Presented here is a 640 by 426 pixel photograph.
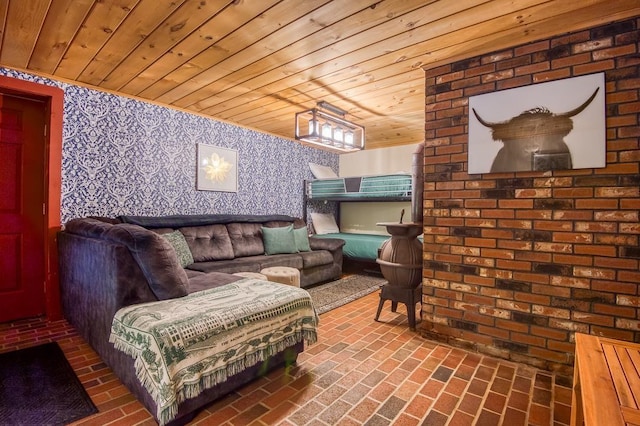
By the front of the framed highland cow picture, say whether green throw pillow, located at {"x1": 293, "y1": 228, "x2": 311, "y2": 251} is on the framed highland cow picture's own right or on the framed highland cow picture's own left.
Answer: on the framed highland cow picture's own right

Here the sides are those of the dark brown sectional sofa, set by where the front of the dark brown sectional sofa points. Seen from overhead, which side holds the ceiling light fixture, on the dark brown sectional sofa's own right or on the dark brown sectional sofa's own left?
on the dark brown sectional sofa's own left

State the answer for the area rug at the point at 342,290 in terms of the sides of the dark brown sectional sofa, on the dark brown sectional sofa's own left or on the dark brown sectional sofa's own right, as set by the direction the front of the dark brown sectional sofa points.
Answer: on the dark brown sectional sofa's own left

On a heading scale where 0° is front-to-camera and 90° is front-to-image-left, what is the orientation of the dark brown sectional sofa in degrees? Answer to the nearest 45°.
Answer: approximately 315°

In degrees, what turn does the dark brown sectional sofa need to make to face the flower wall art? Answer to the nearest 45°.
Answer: approximately 135° to its left
